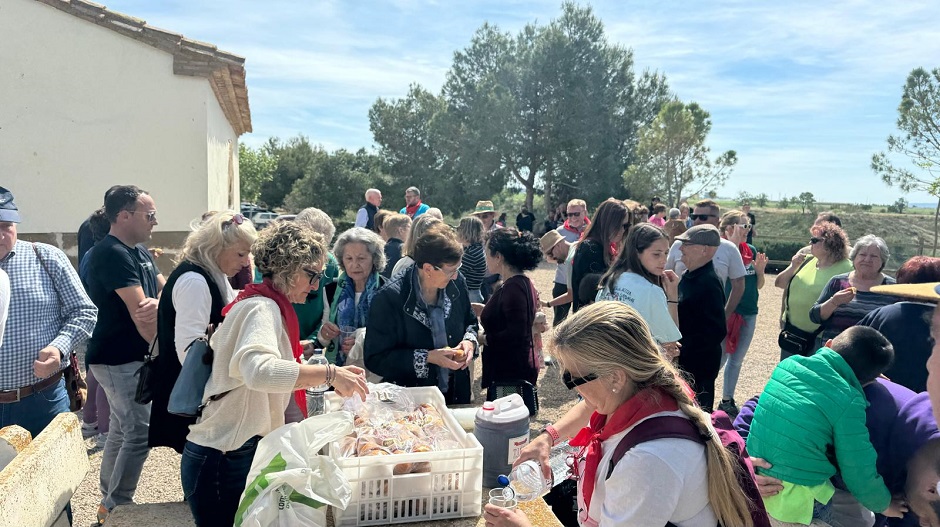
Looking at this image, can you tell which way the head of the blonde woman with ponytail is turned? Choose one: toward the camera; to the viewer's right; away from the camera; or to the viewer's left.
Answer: to the viewer's left

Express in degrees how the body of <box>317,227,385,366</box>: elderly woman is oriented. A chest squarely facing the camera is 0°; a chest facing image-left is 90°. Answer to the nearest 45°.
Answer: approximately 0°

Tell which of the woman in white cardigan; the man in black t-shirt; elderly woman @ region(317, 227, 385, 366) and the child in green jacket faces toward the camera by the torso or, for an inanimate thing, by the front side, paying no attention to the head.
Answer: the elderly woman

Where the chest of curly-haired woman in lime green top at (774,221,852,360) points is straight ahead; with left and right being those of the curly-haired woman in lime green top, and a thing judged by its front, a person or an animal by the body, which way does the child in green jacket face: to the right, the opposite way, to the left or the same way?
the opposite way

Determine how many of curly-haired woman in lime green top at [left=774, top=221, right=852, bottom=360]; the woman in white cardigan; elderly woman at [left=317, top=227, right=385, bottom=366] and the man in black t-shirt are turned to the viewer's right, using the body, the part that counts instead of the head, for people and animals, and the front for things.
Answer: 2

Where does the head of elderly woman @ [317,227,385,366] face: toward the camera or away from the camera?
toward the camera

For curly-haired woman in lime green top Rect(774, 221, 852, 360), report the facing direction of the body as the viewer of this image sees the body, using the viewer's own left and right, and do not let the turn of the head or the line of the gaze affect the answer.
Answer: facing the viewer and to the left of the viewer

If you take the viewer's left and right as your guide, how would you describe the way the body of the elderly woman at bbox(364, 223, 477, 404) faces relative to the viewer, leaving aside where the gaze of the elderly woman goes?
facing the viewer and to the right of the viewer

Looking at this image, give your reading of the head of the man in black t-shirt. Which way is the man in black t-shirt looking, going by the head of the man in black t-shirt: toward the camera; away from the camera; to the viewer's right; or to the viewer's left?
to the viewer's right

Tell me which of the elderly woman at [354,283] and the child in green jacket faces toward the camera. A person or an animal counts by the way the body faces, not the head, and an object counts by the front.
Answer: the elderly woman

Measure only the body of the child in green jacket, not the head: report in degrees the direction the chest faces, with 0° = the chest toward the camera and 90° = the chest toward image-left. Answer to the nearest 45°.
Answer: approximately 225°

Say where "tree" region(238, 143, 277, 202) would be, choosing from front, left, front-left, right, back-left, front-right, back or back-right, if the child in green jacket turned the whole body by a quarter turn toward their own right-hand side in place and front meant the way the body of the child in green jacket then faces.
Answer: back

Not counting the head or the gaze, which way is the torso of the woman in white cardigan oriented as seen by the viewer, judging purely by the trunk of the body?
to the viewer's right
